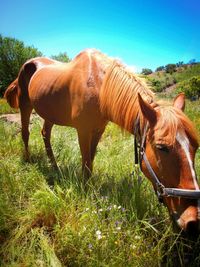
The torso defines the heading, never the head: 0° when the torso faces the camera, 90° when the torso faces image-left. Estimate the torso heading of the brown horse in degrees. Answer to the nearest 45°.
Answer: approximately 315°

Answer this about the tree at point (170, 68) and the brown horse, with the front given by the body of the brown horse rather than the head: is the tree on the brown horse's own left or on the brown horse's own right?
on the brown horse's own left

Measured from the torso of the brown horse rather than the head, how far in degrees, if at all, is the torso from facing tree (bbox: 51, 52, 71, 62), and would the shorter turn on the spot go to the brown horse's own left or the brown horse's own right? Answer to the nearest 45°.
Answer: approximately 135° to the brown horse's own left

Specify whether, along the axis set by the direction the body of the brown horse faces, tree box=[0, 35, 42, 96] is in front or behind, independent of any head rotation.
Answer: behind

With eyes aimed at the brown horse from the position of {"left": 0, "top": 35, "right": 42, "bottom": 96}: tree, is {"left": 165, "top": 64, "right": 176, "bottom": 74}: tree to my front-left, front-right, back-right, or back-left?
back-left
